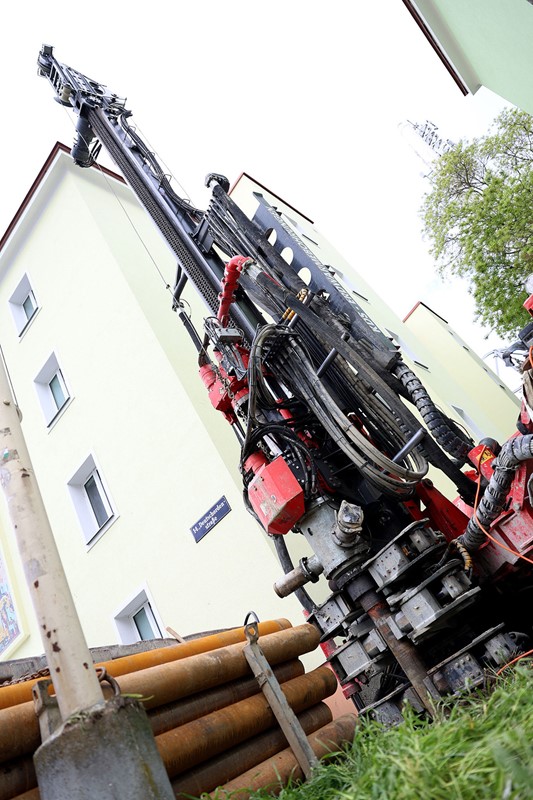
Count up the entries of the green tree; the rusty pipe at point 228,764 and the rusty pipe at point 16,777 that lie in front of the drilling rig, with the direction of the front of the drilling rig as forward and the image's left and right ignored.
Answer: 2

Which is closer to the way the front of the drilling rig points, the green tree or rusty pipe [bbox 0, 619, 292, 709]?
the rusty pipe

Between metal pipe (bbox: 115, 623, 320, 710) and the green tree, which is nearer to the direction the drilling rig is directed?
the metal pipe

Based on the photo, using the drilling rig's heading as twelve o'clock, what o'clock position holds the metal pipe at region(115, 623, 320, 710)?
The metal pipe is roughly at 12 o'clock from the drilling rig.

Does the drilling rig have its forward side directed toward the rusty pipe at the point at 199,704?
yes

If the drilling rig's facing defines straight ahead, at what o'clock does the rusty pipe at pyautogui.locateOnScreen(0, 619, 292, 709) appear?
The rusty pipe is roughly at 12 o'clock from the drilling rig.

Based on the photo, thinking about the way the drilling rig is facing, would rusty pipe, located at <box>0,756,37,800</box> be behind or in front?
in front

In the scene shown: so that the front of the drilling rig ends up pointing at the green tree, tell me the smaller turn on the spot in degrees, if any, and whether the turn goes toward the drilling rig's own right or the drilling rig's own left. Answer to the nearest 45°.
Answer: approximately 180°

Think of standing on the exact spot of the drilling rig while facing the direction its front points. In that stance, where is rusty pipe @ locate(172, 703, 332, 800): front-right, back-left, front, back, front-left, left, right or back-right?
front

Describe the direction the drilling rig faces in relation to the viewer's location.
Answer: facing the viewer and to the left of the viewer

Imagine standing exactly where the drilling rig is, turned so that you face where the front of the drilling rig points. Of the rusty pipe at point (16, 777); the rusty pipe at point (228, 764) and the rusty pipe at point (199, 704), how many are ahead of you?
3

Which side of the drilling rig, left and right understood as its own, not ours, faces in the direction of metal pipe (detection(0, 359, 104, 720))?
front

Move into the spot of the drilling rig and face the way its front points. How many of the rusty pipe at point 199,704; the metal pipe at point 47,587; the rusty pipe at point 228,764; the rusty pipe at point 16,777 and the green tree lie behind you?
1
